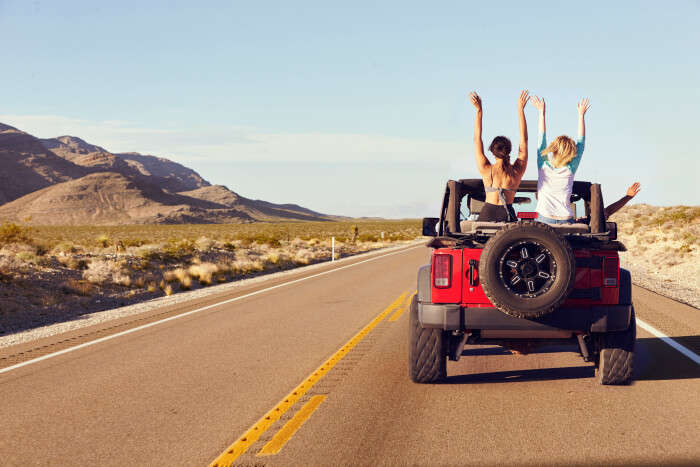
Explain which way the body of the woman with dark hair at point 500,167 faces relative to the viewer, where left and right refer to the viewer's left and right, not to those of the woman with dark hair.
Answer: facing away from the viewer

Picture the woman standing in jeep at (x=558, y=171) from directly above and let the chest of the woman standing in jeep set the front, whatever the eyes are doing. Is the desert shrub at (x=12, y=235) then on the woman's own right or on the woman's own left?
on the woman's own left

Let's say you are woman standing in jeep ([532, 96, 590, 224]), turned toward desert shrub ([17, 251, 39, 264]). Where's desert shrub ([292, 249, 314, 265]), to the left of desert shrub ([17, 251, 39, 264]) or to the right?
right

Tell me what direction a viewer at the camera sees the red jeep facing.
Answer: facing away from the viewer

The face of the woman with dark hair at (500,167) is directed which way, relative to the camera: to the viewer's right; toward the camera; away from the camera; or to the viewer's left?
away from the camera

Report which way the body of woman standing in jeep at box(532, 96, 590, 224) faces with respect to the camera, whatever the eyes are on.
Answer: away from the camera

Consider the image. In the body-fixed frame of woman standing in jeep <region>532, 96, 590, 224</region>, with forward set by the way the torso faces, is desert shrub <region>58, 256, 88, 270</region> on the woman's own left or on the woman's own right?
on the woman's own left
